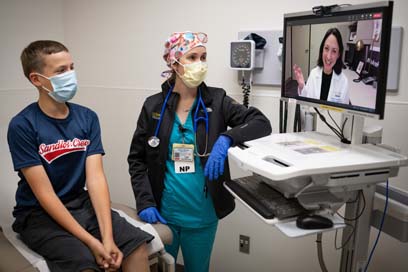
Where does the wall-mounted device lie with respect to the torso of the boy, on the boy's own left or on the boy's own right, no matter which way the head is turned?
on the boy's own left

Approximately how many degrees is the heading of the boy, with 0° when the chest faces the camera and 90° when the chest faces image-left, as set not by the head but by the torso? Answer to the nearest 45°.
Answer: approximately 315°

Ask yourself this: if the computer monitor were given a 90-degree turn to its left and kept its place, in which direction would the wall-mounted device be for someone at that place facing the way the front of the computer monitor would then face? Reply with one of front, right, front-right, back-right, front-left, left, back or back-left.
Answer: back

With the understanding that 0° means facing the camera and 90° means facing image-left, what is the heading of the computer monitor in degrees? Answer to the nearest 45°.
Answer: approximately 45°

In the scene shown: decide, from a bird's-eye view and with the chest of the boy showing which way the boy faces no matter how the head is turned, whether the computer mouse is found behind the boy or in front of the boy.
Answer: in front

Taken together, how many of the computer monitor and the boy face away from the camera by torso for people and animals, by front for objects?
0

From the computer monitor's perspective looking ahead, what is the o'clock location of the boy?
The boy is roughly at 1 o'clock from the computer monitor.

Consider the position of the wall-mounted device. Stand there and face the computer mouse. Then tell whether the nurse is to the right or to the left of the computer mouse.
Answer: right
